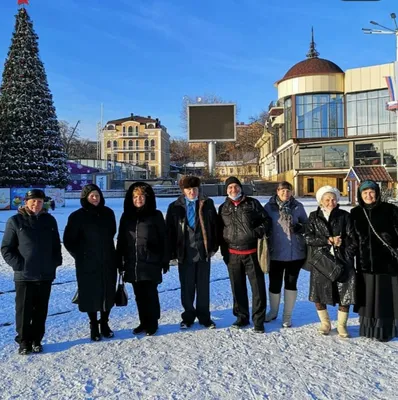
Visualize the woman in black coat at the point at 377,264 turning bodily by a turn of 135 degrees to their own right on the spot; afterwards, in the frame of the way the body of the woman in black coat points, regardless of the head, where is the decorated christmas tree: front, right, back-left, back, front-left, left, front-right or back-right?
front

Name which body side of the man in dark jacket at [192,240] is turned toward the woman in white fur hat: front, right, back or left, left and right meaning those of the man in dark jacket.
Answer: left

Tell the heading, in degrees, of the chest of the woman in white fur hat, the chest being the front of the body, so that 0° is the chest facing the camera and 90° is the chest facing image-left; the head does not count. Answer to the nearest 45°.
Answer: approximately 0°

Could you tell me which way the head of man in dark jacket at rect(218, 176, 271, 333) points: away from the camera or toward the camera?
toward the camera

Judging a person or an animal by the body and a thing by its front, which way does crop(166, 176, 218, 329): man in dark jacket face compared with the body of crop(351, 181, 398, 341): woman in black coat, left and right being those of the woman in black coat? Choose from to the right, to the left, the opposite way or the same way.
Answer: the same way

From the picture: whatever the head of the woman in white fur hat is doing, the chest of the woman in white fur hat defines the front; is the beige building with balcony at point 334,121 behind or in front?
behind

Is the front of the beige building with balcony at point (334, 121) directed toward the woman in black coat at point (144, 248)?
yes

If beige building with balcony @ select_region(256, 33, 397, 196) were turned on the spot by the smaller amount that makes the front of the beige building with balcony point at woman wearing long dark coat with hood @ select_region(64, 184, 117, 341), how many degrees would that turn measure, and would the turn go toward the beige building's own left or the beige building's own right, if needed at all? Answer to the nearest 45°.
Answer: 0° — it already faces them

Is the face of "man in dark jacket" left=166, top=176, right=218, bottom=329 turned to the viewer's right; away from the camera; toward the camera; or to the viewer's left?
toward the camera

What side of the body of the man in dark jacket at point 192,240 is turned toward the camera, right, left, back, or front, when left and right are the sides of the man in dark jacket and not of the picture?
front

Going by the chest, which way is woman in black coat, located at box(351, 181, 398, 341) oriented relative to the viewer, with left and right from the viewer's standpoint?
facing the viewer

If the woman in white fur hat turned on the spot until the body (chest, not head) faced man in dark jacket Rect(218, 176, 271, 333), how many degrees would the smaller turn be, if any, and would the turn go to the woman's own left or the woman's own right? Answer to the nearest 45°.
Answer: approximately 90° to the woman's own right

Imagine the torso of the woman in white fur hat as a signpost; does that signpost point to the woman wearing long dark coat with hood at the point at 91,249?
no

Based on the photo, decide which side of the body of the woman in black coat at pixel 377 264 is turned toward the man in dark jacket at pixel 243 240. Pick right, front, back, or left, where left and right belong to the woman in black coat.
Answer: right

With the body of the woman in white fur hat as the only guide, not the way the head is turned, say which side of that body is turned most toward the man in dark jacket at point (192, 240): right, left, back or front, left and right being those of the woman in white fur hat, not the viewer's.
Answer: right
